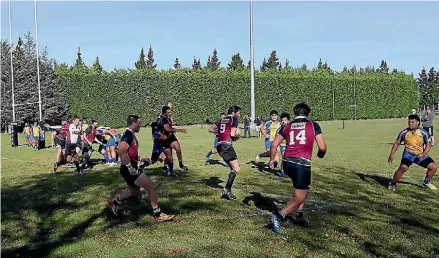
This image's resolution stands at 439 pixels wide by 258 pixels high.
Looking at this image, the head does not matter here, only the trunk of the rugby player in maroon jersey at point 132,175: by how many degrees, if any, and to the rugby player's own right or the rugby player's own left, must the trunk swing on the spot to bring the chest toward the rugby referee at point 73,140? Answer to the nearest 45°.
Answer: approximately 90° to the rugby player's own left

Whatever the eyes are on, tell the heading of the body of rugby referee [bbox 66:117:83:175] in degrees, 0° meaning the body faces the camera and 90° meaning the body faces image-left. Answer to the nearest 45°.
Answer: approximately 315°

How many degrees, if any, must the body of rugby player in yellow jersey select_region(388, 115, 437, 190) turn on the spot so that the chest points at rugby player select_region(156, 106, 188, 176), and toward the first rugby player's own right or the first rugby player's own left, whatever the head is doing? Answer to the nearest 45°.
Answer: approximately 90° to the first rugby player's own right
